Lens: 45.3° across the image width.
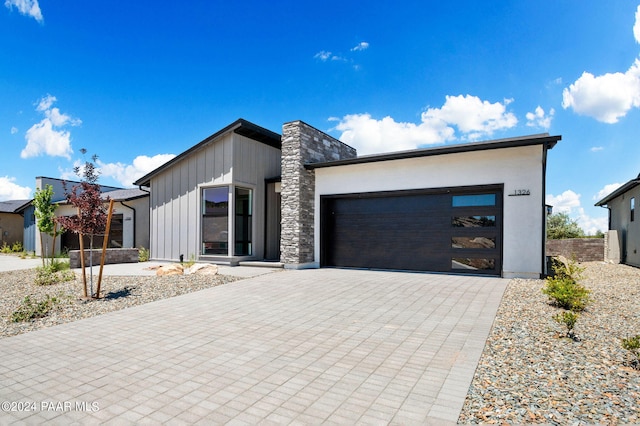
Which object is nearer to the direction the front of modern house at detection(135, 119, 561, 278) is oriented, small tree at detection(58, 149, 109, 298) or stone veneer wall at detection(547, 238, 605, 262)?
the small tree

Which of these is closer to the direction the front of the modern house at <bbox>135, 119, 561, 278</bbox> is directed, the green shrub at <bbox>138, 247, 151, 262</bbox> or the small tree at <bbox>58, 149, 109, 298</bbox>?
the small tree

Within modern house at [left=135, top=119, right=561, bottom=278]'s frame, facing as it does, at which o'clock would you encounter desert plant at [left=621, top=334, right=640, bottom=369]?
The desert plant is roughly at 10 o'clock from the modern house.

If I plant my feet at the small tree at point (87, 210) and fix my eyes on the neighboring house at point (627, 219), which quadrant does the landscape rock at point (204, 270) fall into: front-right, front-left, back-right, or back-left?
front-left

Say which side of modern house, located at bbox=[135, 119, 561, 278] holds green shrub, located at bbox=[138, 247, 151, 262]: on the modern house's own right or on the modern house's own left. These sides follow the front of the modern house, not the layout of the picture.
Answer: on the modern house's own right

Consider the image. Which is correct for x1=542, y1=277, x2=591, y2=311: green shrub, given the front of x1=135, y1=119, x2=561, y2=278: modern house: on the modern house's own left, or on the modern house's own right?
on the modern house's own left

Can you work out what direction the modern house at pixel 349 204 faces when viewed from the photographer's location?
facing the viewer and to the left of the viewer

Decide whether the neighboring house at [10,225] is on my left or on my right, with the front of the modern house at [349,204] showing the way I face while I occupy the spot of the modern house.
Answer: on my right
